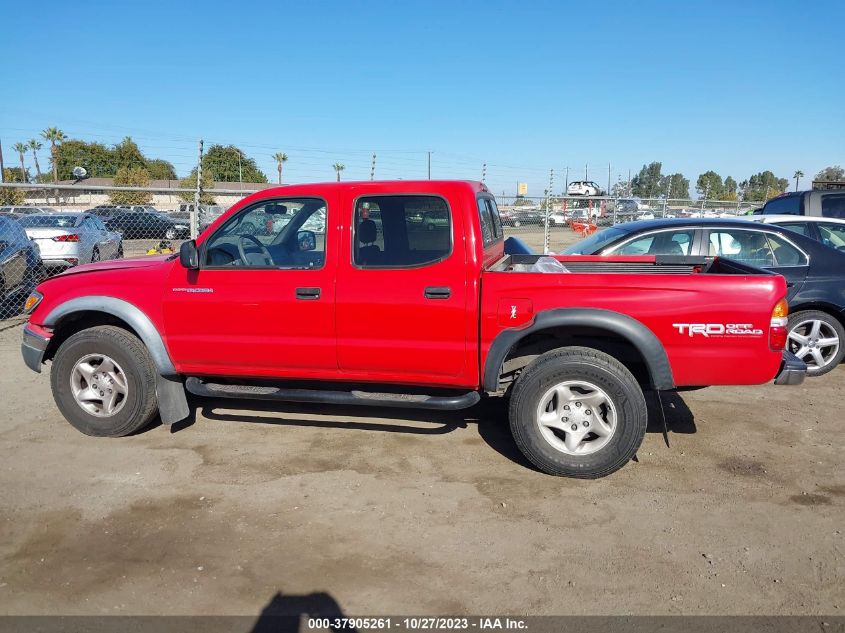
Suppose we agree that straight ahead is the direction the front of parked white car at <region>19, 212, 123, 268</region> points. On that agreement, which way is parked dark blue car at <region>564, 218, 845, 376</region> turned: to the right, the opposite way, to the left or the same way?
to the left

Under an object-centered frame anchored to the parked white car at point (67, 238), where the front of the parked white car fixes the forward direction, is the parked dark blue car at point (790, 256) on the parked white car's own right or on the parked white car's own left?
on the parked white car's own right

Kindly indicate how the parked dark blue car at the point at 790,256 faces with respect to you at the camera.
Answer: facing to the left of the viewer

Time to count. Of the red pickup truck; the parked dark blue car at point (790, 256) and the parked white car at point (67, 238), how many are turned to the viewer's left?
2

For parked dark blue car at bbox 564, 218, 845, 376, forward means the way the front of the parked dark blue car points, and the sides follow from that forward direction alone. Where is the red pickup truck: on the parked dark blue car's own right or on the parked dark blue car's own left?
on the parked dark blue car's own left

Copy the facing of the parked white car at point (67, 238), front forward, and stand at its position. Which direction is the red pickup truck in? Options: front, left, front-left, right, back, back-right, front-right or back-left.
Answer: back-right

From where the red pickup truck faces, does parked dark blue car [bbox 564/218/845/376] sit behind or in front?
behind

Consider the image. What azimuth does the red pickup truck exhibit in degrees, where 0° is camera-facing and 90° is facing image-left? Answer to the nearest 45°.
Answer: approximately 90°

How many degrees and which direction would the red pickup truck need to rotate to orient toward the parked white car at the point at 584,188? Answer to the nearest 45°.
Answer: approximately 90° to its right

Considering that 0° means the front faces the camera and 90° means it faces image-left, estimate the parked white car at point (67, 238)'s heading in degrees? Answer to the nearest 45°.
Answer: approximately 225°
